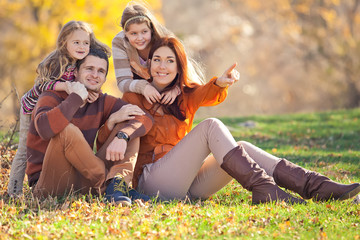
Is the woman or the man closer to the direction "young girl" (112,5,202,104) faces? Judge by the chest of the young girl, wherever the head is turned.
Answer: the woman

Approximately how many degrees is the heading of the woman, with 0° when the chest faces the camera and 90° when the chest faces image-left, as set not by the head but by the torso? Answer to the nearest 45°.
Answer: approximately 315°

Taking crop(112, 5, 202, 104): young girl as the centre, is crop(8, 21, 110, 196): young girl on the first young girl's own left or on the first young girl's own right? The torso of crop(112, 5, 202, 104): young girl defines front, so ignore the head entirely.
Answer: on the first young girl's own right

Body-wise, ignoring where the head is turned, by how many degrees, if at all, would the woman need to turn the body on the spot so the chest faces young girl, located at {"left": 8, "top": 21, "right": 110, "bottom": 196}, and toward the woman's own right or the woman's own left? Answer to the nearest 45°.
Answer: approximately 135° to the woman's own right

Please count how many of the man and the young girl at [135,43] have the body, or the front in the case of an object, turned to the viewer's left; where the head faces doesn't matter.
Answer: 0

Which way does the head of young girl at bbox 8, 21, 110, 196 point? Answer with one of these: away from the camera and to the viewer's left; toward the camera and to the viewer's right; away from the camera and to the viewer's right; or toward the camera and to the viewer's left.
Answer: toward the camera and to the viewer's right

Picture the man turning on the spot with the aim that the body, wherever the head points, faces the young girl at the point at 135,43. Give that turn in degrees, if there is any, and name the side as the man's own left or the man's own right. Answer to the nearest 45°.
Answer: approximately 90° to the man's own left

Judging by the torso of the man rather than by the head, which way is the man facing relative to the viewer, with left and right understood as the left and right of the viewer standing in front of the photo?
facing the viewer and to the right of the viewer
